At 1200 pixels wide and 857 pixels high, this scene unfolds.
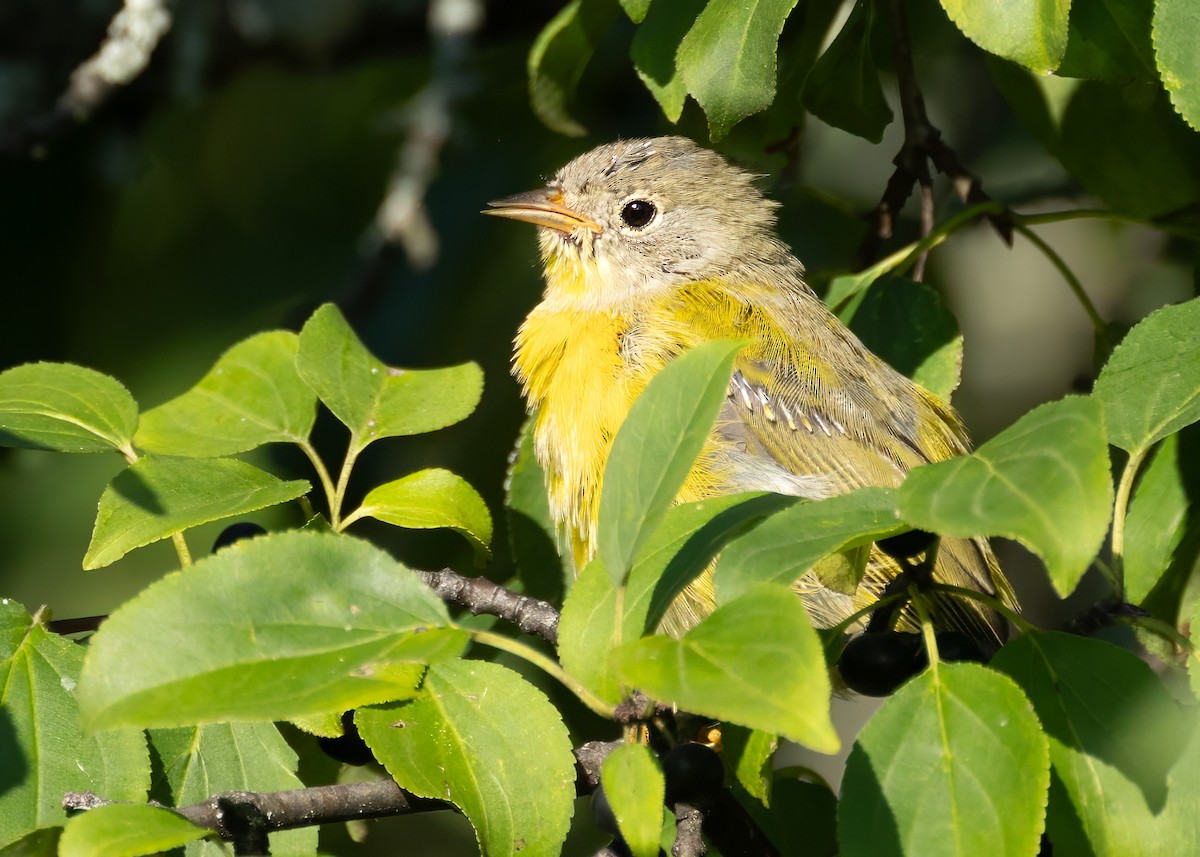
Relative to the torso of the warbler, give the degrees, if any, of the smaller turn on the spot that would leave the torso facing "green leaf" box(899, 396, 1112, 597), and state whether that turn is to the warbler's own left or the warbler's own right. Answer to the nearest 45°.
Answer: approximately 90° to the warbler's own left

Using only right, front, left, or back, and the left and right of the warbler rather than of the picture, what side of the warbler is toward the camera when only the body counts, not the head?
left
